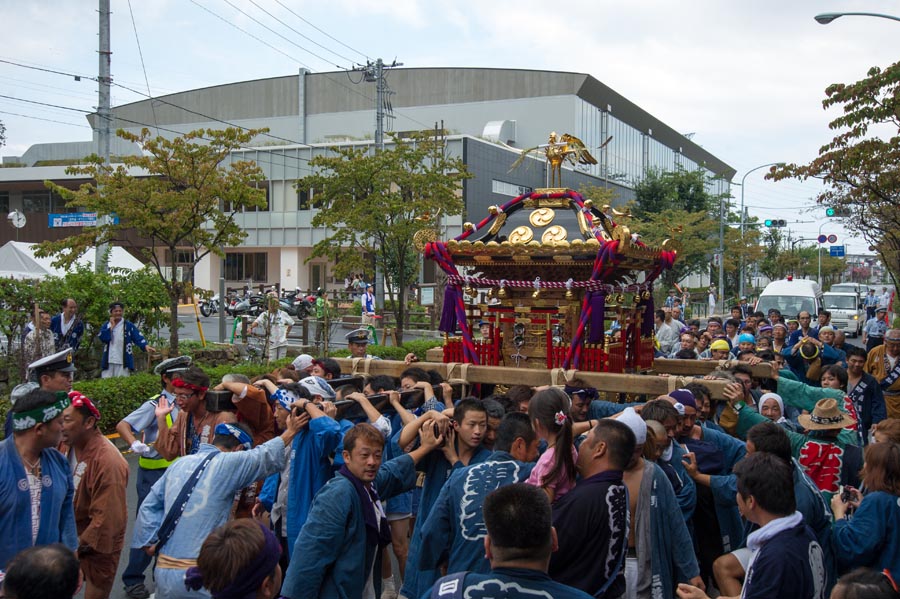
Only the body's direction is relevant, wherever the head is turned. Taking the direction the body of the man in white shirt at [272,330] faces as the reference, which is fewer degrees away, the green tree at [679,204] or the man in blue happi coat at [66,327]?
the man in blue happi coat

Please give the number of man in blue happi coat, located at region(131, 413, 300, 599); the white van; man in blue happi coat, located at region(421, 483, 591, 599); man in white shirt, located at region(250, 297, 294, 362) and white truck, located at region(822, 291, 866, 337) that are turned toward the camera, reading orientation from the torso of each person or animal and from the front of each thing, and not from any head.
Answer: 3

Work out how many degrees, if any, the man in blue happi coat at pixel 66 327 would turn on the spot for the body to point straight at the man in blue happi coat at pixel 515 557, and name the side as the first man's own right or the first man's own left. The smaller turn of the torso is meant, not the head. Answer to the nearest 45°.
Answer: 0° — they already face them

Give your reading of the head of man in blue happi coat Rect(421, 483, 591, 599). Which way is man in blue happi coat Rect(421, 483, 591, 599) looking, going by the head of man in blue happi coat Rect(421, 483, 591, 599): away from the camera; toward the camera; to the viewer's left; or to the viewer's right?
away from the camera

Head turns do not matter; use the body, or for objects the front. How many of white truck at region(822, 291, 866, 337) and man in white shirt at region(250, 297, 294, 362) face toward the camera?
2

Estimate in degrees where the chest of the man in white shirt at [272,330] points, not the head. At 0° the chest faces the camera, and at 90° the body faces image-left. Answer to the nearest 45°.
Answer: approximately 0°

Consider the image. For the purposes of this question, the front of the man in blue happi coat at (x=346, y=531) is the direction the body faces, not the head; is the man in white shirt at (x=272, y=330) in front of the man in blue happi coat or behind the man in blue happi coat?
behind

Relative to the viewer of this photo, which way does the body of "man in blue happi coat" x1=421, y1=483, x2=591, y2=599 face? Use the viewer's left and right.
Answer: facing away from the viewer

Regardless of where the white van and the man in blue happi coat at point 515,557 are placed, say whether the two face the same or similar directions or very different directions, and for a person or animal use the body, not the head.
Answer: very different directions

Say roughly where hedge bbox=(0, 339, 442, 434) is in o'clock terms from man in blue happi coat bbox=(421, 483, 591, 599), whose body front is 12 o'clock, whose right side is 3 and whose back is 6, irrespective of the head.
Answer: The hedge is roughly at 11 o'clock from the man in blue happi coat.

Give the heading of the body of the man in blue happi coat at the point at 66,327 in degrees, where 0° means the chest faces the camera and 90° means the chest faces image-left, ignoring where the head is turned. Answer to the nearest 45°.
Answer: approximately 0°

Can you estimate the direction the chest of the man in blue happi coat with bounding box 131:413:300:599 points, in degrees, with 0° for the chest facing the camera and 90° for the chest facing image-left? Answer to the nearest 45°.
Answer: approximately 225°

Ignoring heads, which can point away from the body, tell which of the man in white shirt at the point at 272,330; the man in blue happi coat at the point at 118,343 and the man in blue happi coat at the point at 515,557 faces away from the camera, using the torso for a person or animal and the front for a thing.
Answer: the man in blue happi coat at the point at 515,557

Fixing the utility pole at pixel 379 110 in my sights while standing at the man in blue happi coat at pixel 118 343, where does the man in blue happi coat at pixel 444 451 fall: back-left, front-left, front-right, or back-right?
back-right

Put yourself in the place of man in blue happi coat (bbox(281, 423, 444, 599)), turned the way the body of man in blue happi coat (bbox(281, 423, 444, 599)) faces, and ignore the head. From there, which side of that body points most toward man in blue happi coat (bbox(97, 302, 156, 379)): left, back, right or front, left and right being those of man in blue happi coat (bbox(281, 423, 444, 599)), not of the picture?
back
